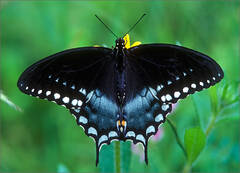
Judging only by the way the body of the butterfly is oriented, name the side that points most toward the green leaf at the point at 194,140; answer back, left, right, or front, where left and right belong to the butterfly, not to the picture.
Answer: right

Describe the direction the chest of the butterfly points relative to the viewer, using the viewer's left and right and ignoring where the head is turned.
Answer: facing away from the viewer
